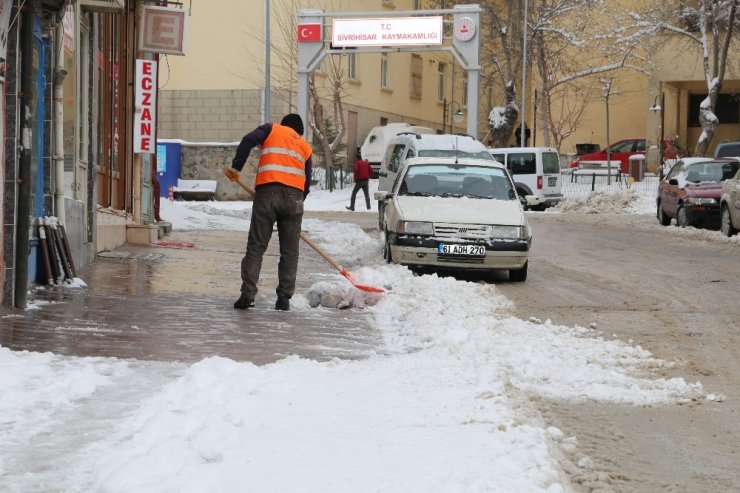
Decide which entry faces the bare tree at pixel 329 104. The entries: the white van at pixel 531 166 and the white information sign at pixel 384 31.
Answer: the white van

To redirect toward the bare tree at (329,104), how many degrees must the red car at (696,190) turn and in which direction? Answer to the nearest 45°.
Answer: approximately 180°

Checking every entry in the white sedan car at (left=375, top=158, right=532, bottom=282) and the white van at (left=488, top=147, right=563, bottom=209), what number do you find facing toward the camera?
1

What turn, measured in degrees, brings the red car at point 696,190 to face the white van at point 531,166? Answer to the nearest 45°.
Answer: approximately 180°

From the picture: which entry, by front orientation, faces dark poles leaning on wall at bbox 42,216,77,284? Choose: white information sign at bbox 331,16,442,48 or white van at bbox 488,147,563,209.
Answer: the white information sign

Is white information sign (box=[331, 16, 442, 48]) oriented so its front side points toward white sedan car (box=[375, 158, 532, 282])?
yes

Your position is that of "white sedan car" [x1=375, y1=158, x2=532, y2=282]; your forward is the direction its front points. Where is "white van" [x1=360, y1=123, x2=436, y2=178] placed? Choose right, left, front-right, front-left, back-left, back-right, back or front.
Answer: back

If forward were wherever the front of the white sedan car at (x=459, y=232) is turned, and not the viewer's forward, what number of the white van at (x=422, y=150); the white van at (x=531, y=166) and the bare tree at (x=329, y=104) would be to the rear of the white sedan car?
3

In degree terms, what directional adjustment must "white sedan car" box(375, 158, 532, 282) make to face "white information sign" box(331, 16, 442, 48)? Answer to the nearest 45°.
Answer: approximately 180°
